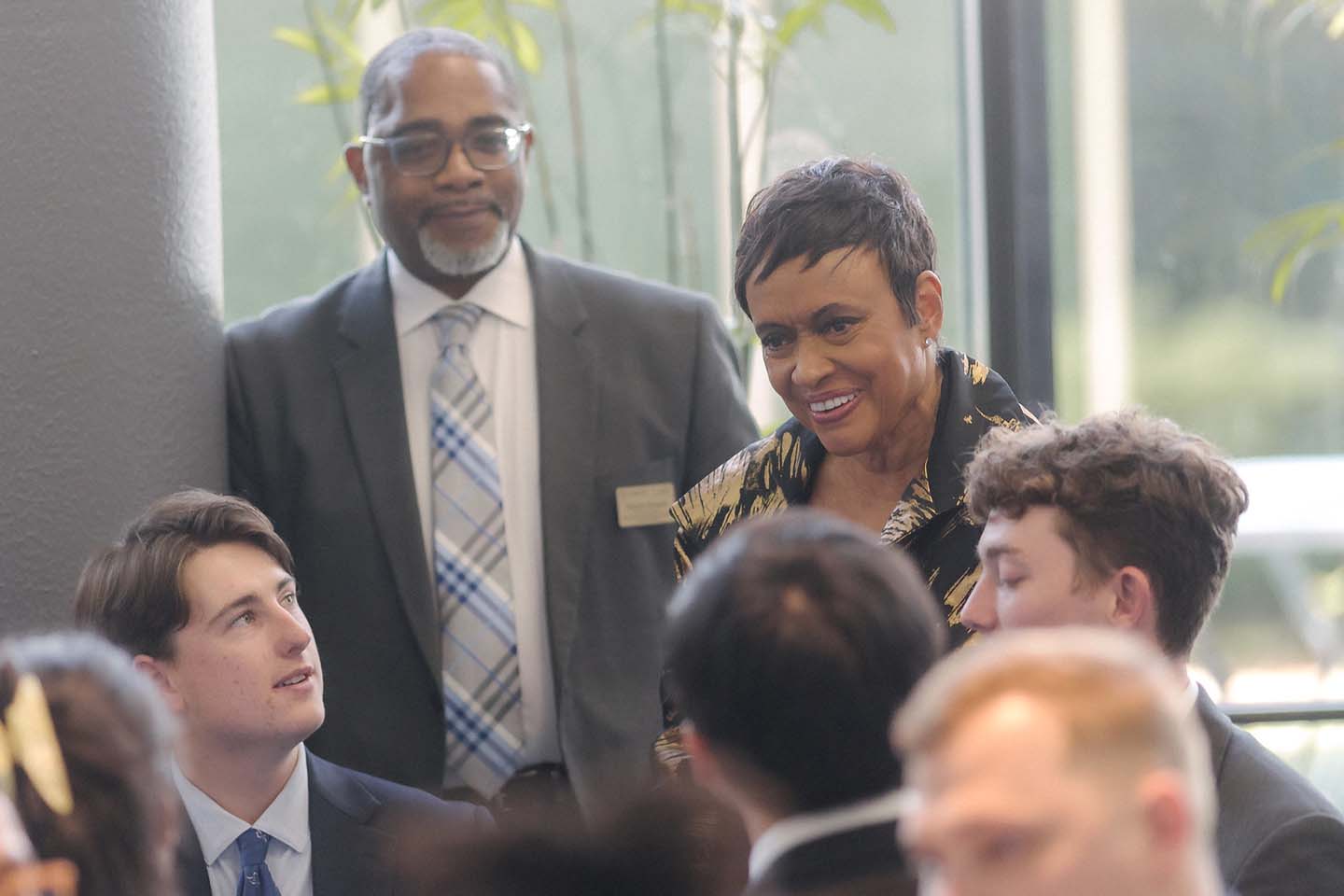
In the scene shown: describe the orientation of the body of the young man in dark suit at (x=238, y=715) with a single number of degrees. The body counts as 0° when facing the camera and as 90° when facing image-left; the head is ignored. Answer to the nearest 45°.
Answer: approximately 315°

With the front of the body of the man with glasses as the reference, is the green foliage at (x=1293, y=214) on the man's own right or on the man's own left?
on the man's own left

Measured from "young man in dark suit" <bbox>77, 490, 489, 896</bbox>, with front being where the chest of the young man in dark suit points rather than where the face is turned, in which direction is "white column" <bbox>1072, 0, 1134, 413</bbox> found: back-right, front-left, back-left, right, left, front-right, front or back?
left

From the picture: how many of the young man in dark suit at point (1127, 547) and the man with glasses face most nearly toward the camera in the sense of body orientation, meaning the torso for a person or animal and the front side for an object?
1

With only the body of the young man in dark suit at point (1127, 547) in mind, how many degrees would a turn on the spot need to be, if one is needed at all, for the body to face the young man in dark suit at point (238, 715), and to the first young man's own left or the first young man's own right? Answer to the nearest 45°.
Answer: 0° — they already face them

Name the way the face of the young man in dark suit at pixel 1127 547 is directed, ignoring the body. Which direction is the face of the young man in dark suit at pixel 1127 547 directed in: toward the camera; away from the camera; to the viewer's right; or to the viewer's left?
to the viewer's left

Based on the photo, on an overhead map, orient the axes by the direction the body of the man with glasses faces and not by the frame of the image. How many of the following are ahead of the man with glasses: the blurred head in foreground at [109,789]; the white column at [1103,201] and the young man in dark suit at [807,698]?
2

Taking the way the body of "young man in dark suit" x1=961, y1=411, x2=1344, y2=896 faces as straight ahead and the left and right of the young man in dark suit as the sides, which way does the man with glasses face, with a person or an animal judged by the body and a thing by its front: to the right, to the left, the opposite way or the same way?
to the left

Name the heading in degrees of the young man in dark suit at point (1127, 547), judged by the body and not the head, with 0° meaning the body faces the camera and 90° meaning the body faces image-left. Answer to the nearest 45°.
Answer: approximately 90°

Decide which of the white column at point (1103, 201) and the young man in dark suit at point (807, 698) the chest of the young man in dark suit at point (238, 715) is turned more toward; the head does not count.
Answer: the young man in dark suit

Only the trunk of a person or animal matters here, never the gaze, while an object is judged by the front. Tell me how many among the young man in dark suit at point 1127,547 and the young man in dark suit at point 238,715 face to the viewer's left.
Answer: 1

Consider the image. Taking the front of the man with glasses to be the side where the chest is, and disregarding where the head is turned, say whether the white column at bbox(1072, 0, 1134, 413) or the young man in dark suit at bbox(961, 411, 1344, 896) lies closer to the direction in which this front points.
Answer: the young man in dark suit

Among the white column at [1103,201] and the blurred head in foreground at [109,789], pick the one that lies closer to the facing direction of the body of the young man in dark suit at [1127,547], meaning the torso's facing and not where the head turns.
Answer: the blurred head in foreground

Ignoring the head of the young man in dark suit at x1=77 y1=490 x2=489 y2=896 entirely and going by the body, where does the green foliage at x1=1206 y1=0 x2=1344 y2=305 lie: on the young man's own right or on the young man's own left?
on the young man's own left
